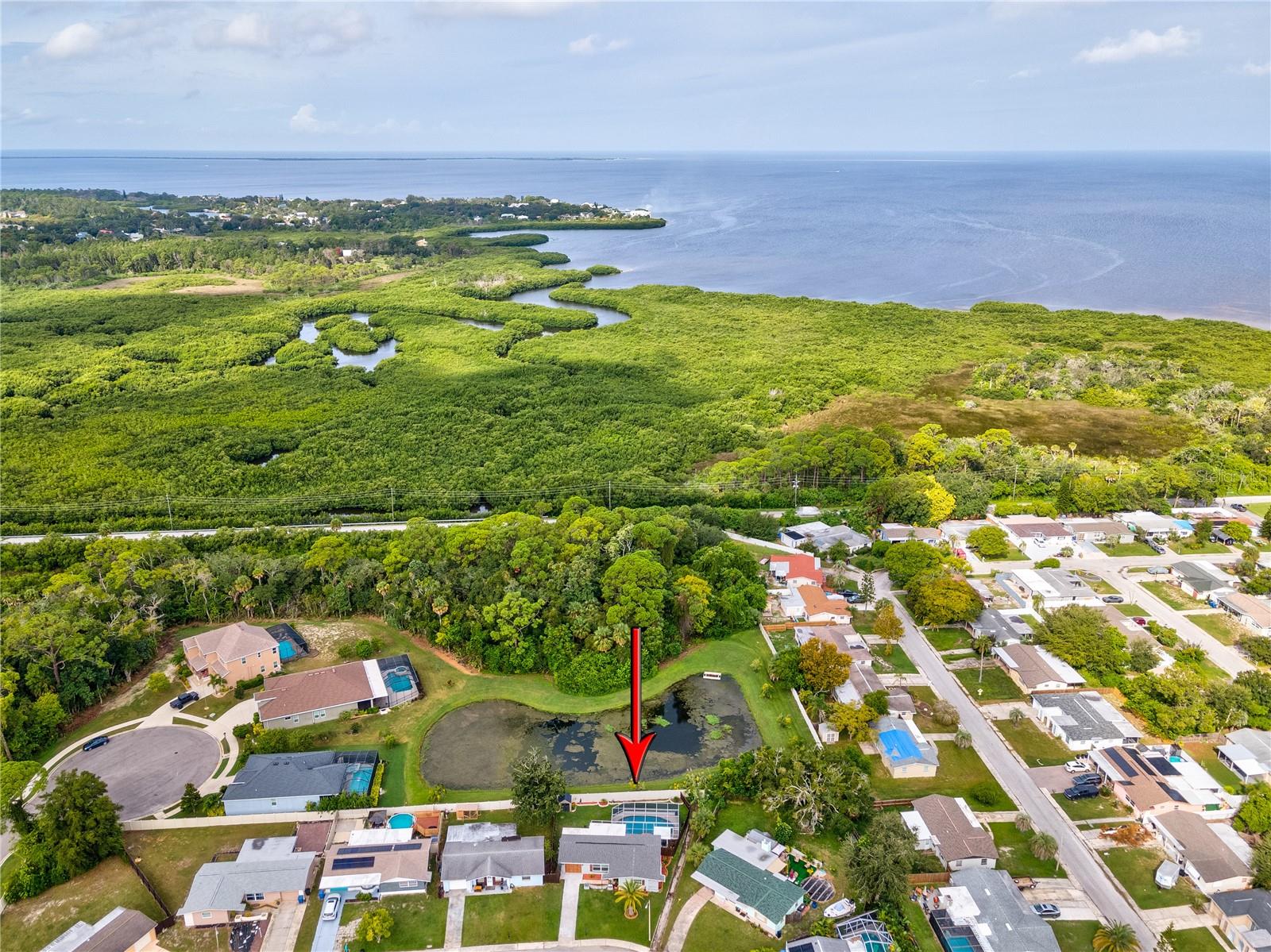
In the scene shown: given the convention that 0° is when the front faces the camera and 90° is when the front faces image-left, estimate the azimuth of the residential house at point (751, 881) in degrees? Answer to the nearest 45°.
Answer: approximately 45°

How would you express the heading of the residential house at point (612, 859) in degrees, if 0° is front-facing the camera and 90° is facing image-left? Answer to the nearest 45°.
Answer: approximately 0°

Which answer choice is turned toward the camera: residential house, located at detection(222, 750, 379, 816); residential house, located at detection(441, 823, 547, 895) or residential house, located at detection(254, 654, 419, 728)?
residential house, located at detection(441, 823, 547, 895)

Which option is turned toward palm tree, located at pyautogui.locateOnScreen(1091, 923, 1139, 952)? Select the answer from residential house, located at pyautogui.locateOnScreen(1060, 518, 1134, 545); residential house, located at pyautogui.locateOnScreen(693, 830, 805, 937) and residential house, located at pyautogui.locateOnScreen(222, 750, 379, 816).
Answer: residential house, located at pyautogui.locateOnScreen(1060, 518, 1134, 545)

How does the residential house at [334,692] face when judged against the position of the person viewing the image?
facing to the left of the viewer

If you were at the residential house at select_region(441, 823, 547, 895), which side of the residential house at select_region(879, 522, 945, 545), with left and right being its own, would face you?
front

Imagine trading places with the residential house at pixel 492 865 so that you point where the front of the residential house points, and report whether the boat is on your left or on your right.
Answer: on your left

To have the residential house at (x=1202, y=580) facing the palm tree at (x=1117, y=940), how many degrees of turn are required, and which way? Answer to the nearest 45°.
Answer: approximately 45° to its left

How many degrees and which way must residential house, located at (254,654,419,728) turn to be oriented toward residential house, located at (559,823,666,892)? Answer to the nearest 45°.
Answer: approximately 135° to its left

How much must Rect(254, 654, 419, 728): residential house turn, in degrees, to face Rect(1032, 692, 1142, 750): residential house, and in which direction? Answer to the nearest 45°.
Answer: approximately 135° to its left

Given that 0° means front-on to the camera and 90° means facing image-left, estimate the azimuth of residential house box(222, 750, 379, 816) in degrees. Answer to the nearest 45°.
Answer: approximately 90°

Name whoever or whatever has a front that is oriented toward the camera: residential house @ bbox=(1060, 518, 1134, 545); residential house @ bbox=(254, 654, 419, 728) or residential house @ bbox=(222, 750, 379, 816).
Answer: residential house @ bbox=(1060, 518, 1134, 545)

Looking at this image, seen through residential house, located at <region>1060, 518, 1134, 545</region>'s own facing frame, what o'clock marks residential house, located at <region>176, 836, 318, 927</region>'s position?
residential house, located at <region>176, 836, 318, 927</region> is roughly at 1 o'clock from residential house, located at <region>1060, 518, 1134, 545</region>.
